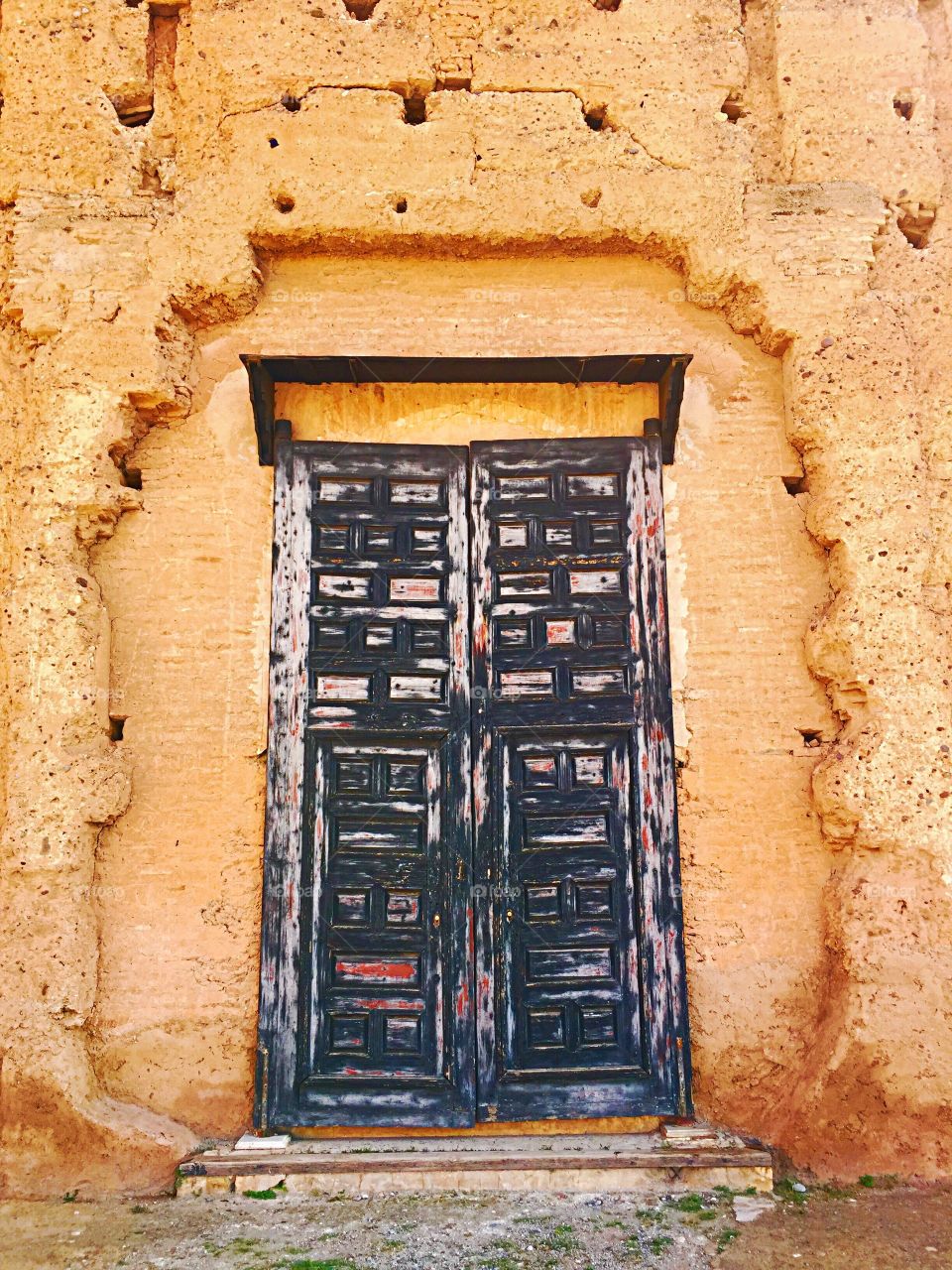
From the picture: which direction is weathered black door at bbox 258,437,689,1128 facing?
toward the camera
